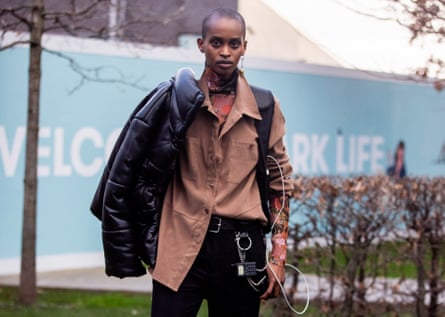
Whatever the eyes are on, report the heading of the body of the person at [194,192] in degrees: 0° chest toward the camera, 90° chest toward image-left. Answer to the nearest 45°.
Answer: approximately 0°

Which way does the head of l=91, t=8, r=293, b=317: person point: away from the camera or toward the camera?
toward the camera

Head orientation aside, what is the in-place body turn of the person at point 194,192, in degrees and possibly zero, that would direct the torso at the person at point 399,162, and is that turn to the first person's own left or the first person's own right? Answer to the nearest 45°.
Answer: approximately 180°
